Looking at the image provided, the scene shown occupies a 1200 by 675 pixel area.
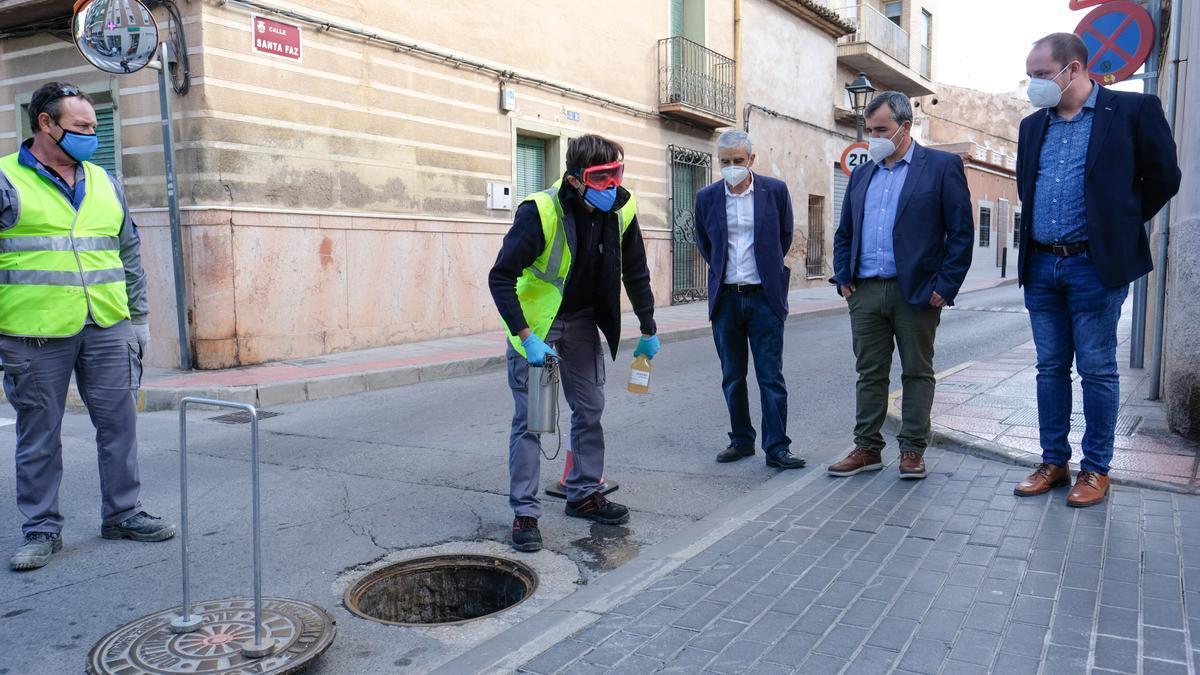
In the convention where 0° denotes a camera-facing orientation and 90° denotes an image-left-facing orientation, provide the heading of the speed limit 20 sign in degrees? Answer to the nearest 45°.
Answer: approximately 0°

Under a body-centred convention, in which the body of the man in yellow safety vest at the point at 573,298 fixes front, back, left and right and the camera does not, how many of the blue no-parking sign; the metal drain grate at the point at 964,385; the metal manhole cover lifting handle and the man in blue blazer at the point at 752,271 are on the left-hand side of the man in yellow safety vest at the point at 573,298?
3

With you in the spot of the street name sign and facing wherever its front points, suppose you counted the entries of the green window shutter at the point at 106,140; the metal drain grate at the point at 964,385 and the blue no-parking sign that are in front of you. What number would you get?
2

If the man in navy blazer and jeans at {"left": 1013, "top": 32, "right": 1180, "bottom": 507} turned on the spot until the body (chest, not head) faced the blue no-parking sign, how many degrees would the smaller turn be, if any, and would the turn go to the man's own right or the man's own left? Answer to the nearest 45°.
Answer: approximately 135° to the man's own right

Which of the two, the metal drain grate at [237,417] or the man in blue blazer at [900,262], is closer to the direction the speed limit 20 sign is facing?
the man in blue blazer

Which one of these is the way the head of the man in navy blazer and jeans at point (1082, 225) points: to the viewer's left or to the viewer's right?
to the viewer's left

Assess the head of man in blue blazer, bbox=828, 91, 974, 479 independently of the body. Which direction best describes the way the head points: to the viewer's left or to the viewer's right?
to the viewer's left

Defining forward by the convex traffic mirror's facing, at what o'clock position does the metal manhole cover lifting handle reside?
The metal manhole cover lifting handle is roughly at 12 o'clock from the convex traffic mirror.

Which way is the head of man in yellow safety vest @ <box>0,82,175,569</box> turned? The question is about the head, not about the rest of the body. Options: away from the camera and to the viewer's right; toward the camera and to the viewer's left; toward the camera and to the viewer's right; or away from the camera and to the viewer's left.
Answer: toward the camera and to the viewer's right

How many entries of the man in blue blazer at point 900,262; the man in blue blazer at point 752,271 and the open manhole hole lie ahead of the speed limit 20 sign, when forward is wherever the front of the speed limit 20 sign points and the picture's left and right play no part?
3

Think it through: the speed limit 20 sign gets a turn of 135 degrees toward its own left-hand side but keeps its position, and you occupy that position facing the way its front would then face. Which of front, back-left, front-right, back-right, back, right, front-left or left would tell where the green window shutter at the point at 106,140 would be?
back
